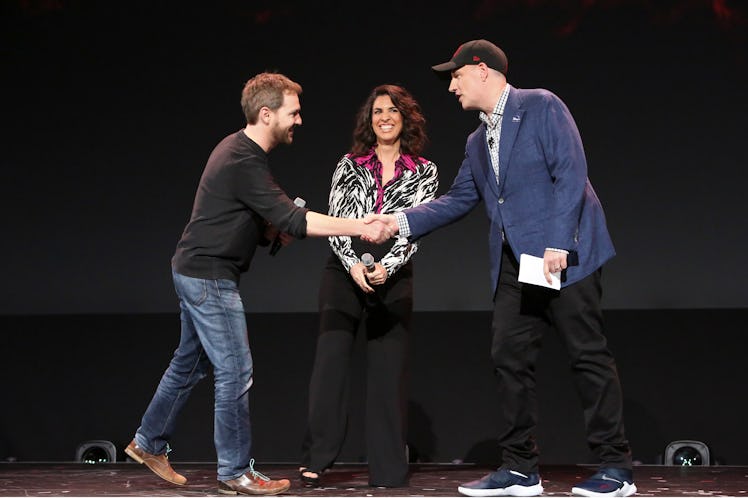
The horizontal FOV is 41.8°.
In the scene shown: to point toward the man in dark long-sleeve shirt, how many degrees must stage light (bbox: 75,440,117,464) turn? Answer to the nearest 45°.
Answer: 0° — it already faces them

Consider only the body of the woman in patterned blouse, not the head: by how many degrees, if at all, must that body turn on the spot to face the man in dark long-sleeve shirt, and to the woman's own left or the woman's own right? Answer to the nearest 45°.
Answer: approximately 45° to the woman's own right

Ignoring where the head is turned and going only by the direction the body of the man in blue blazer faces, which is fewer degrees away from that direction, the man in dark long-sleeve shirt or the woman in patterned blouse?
the man in dark long-sleeve shirt

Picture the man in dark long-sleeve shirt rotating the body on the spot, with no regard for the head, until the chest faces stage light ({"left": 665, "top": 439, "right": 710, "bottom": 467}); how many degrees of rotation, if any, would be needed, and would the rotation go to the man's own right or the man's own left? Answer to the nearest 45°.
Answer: approximately 45° to the man's own left

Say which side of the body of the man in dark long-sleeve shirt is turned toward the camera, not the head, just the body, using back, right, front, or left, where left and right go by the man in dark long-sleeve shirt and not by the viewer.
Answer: right

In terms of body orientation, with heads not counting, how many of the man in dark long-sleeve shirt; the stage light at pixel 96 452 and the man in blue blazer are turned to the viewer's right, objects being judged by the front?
1

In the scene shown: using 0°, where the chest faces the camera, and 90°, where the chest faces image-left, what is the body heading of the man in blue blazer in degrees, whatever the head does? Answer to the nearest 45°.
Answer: approximately 45°

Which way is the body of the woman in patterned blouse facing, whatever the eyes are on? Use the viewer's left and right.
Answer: facing the viewer

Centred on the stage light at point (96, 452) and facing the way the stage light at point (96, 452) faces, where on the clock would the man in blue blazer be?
The man in blue blazer is roughly at 11 o'clock from the stage light.

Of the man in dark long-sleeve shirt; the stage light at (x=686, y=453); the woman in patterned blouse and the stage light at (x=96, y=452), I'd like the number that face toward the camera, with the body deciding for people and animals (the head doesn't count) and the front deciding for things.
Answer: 3

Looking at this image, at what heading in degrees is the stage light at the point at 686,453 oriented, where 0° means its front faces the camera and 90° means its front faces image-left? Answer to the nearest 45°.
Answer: approximately 0°

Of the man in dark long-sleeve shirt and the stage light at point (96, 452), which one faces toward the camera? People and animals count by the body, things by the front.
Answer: the stage light

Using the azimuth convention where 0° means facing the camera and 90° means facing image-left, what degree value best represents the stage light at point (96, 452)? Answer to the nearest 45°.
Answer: approximately 0°

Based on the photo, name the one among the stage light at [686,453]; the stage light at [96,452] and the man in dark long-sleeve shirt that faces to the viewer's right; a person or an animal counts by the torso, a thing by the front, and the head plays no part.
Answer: the man in dark long-sleeve shirt

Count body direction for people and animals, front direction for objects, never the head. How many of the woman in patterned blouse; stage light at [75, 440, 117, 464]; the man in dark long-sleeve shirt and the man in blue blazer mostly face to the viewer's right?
1

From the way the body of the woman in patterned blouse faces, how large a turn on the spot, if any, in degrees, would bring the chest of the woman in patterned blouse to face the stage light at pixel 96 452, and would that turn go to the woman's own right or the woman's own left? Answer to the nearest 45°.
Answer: approximately 135° to the woman's own right

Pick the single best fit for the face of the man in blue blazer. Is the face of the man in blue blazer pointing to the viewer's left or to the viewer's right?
to the viewer's left
